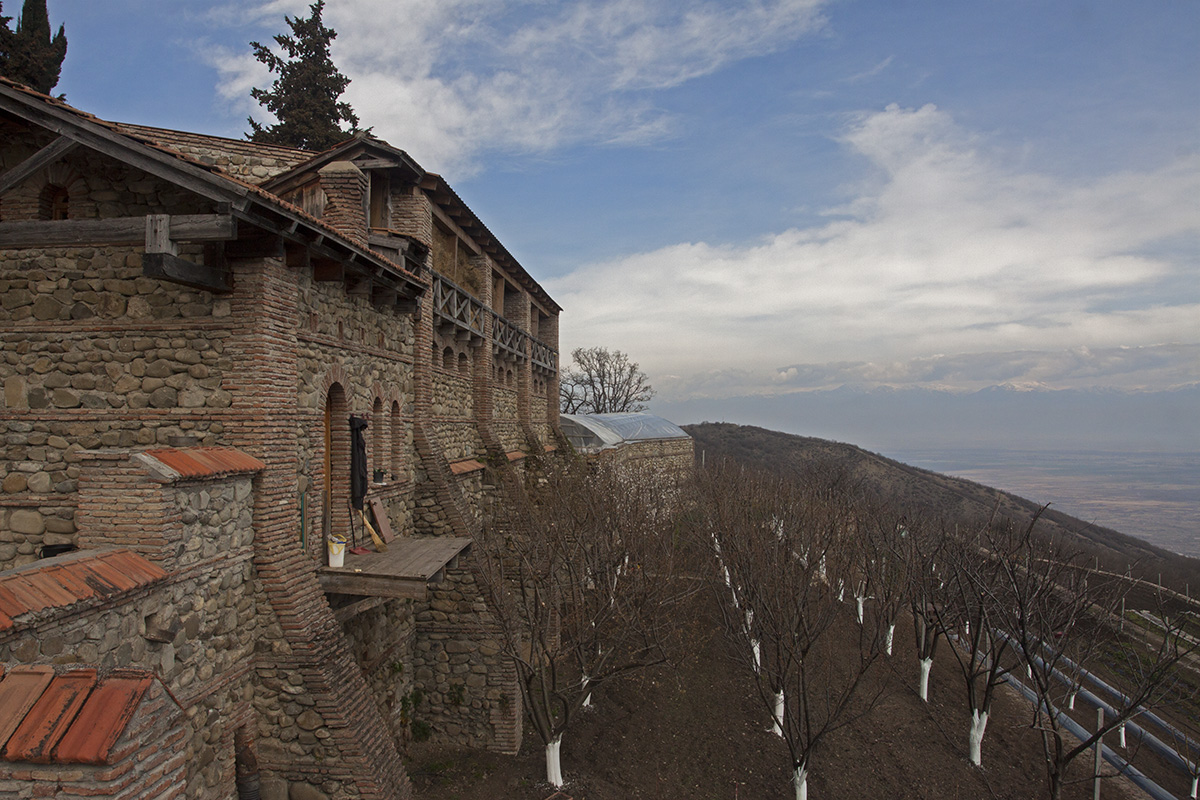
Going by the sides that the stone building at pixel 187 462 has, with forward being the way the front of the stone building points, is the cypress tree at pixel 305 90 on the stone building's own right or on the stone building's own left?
on the stone building's own left

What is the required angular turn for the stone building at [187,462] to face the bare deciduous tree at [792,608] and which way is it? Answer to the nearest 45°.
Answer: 0° — it already faces it

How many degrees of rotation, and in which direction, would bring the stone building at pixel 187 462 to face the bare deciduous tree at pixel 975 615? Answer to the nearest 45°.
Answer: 0° — it already faces it

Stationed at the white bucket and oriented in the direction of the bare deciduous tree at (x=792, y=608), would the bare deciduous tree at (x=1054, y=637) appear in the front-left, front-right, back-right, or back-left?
front-right

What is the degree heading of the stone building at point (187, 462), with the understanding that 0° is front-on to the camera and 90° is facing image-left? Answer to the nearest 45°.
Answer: approximately 270°

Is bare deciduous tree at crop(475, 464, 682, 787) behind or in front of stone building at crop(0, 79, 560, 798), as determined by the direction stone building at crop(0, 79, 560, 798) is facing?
in front

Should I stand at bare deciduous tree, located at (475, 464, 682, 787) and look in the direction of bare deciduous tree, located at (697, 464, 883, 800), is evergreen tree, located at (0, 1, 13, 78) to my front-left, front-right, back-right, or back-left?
back-left

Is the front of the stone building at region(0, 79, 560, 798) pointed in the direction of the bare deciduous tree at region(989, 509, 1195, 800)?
yes

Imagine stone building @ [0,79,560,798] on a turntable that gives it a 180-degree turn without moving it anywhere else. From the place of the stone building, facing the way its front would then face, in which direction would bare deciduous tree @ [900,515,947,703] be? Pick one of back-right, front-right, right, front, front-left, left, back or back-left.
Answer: back
